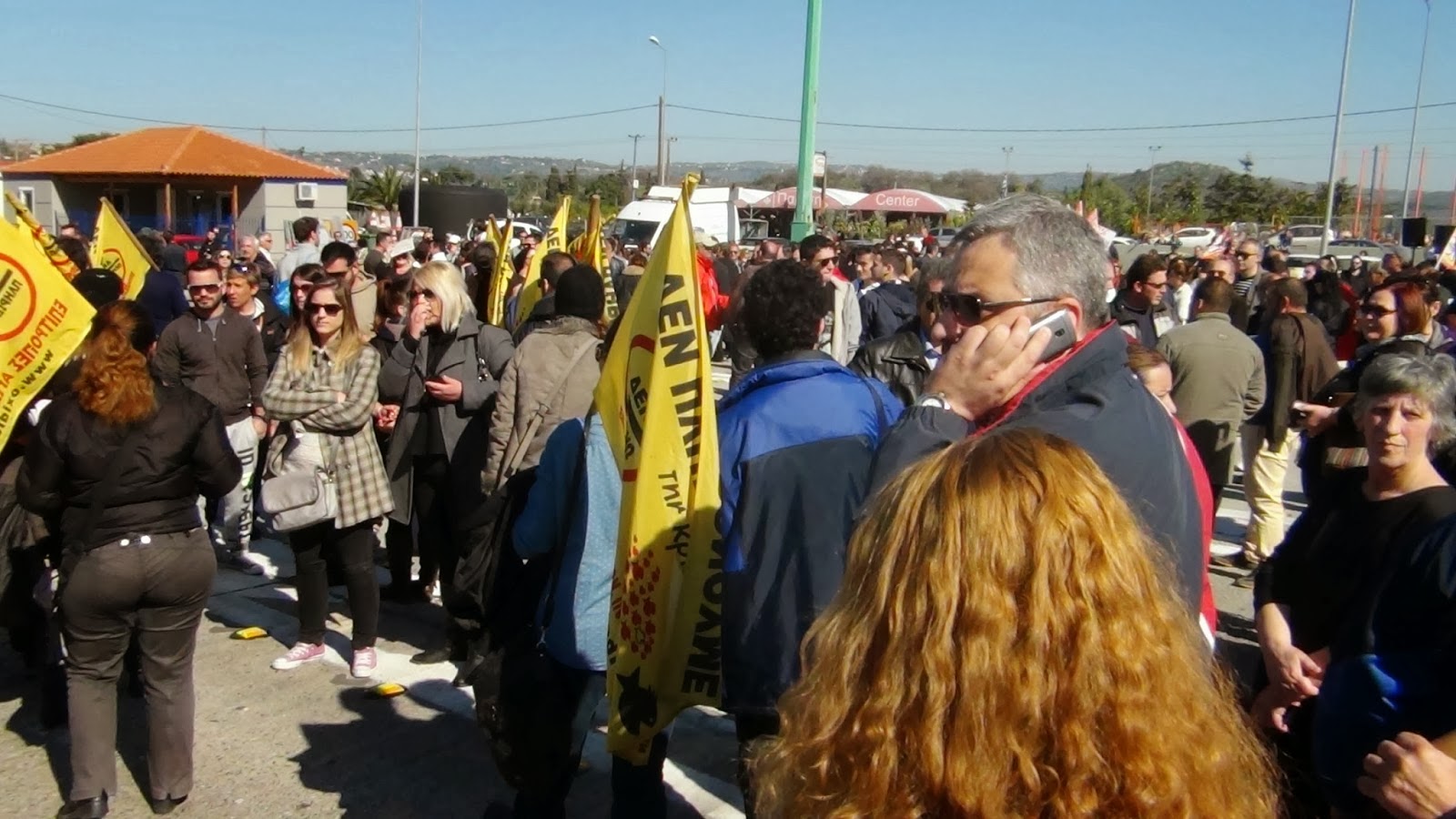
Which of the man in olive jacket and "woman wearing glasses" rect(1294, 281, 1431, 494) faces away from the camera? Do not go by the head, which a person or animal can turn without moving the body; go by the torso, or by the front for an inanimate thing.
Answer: the man in olive jacket

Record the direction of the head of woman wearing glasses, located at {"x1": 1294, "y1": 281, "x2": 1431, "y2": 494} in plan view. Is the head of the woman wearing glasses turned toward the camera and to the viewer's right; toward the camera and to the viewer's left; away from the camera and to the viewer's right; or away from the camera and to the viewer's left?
toward the camera and to the viewer's left

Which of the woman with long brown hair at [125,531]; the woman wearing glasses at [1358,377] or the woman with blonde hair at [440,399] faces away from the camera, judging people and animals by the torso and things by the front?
the woman with long brown hair

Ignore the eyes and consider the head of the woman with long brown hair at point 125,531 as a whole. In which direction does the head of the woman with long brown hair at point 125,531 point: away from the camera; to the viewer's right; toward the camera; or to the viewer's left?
away from the camera

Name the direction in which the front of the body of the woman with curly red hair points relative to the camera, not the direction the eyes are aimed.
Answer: away from the camera

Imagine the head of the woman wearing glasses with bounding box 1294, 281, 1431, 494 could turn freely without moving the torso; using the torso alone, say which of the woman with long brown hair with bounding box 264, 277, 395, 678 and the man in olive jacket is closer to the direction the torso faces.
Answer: the woman with long brown hair

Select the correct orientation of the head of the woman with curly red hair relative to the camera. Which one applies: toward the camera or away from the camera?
away from the camera

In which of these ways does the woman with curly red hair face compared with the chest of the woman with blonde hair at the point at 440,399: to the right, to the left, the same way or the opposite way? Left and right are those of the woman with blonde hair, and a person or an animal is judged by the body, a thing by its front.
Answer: the opposite way

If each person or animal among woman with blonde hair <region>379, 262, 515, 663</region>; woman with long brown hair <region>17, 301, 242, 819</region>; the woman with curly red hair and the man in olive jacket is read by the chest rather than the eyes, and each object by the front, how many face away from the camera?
3

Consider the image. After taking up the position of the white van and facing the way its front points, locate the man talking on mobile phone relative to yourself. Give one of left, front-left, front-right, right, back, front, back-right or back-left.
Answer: front-left

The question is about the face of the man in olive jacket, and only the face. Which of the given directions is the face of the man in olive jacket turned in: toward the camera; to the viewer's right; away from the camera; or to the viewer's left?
away from the camera

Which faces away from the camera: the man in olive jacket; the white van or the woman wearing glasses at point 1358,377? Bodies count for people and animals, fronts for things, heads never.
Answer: the man in olive jacket

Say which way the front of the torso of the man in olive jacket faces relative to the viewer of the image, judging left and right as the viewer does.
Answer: facing away from the viewer

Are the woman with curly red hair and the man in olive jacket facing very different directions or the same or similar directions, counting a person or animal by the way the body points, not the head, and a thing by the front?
same or similar directions

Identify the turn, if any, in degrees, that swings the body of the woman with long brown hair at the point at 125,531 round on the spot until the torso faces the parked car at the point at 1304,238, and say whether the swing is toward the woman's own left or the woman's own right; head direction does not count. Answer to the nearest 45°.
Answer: approximately 45° to the woman's own right

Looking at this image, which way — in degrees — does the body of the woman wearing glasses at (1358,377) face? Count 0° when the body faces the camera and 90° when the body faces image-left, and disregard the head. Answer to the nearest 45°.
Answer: approximately 45°

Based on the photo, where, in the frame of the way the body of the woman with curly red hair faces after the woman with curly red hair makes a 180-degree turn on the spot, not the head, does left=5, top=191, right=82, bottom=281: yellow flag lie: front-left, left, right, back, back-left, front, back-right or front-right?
back-right

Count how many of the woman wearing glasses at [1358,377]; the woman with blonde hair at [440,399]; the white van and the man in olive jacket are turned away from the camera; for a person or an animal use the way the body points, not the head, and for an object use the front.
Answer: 1

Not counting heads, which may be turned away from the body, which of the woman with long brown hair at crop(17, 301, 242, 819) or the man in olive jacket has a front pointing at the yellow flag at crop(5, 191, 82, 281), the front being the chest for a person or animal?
the woman with long brown hair

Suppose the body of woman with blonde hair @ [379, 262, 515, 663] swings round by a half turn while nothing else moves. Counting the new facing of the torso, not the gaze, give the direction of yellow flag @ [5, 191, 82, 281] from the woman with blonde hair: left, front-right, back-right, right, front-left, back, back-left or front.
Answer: left

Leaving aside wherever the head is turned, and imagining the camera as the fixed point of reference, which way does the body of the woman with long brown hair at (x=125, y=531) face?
away from the camera
